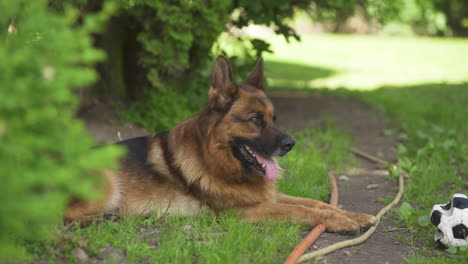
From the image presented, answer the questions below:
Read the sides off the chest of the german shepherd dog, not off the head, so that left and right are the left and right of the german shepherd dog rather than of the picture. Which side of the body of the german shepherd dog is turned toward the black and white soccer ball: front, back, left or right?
front

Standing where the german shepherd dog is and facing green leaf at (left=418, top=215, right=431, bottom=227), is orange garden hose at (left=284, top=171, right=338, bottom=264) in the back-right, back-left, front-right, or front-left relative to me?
front-right

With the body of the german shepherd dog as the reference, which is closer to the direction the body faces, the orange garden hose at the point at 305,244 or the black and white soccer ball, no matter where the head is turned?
the black and white soccer ball

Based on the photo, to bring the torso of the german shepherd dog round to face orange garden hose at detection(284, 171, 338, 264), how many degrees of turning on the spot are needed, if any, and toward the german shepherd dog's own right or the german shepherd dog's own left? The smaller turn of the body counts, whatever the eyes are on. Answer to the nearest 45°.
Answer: approximately 45° to the german shepherd dog's own right

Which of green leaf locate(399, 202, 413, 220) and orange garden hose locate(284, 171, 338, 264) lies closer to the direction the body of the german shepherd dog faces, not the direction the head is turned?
the green leaf

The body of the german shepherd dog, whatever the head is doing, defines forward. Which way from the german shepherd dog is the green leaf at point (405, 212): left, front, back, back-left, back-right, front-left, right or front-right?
front

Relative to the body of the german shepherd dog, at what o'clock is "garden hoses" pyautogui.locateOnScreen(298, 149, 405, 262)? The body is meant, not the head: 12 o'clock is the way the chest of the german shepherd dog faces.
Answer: The garden hoses is roughly at 1 o'clock from the german shepherd dog.

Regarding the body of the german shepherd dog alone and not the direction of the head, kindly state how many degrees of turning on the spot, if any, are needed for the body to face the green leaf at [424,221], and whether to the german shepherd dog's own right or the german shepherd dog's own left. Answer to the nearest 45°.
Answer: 0° — it already faces it

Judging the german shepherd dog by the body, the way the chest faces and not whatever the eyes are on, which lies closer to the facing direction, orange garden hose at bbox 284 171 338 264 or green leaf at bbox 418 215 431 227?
the green leaf

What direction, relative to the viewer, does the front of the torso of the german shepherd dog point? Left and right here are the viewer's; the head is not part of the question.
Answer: facing to the right of the viewer
